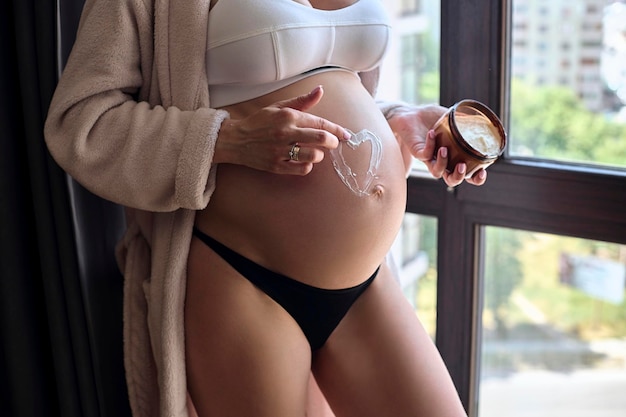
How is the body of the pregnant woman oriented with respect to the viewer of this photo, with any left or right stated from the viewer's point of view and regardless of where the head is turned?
facing the viewer and to the right of the viewer

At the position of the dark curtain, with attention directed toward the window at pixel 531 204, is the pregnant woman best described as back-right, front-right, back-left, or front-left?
front-right

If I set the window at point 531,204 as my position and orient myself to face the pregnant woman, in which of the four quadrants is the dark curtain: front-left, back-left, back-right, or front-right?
front-right
